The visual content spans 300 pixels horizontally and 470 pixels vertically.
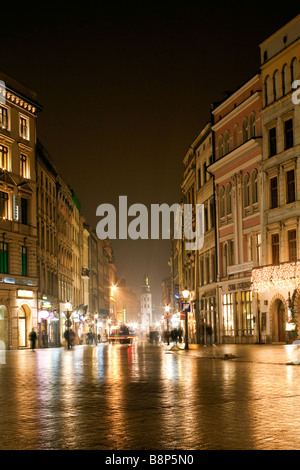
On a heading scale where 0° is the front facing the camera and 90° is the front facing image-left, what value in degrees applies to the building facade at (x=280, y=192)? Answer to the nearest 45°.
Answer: approximately 45°
